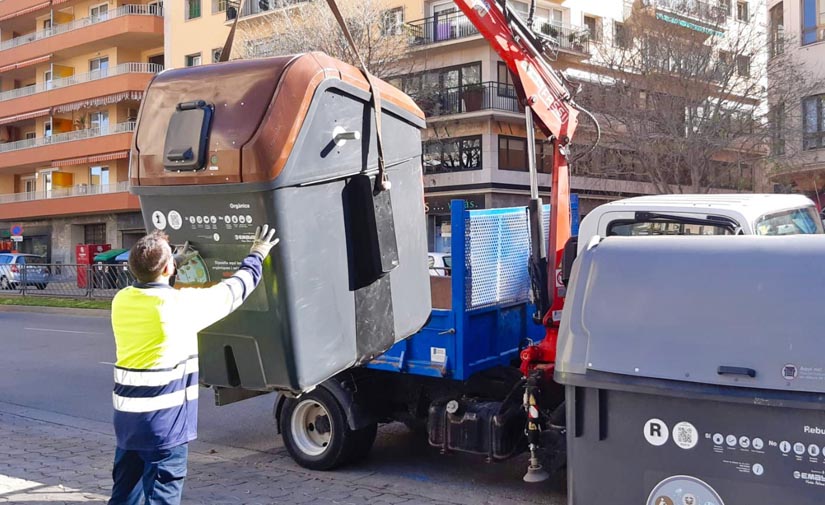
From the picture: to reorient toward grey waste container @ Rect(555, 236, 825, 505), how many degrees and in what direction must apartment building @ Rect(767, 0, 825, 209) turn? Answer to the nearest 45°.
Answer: approximately 45° to its left

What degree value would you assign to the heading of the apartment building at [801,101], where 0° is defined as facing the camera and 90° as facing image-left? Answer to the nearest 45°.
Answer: approximately 45°

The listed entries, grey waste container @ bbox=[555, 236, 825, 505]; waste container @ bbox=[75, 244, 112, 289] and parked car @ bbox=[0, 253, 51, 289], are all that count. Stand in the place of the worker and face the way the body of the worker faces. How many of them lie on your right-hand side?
1

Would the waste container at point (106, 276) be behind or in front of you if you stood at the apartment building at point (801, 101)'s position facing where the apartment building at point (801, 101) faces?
in front

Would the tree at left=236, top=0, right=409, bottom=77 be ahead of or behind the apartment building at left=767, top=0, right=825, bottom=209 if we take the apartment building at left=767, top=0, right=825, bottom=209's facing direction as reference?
ahead

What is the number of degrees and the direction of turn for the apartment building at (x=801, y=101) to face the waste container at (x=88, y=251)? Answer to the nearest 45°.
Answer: approximately 45° to its right

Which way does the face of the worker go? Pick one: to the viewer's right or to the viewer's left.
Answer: to the viewer's right

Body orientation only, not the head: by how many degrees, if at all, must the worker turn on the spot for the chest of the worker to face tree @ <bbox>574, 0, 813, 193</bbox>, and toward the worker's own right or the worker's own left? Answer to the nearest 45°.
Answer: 0° — they already face it

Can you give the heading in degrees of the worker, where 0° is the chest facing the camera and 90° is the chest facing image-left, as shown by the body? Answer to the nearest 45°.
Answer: approximately 225°

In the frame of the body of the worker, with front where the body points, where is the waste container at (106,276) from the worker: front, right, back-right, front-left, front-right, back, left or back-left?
front-left

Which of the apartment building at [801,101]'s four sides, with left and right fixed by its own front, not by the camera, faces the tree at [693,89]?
front
